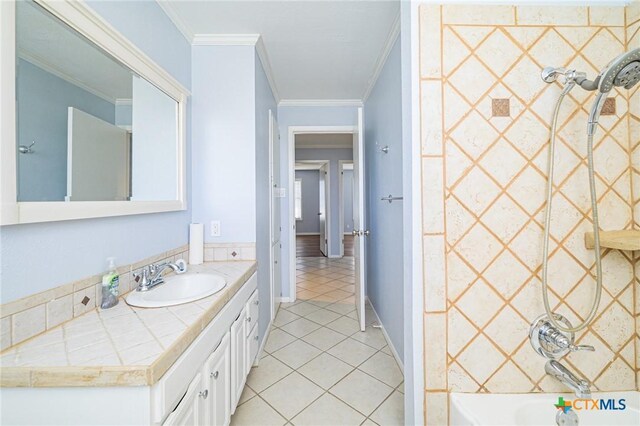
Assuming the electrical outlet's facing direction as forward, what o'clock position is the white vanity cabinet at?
The white vanity cabinet is roughly at 12 o'clock from the electrical outlet.

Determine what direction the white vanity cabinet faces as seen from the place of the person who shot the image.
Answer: facing to the right of the viewer

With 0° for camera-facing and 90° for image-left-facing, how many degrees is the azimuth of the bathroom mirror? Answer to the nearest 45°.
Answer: approximately 315°

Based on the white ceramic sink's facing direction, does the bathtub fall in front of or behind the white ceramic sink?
in front

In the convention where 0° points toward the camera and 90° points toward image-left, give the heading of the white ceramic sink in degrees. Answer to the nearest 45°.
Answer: approximately 315°
